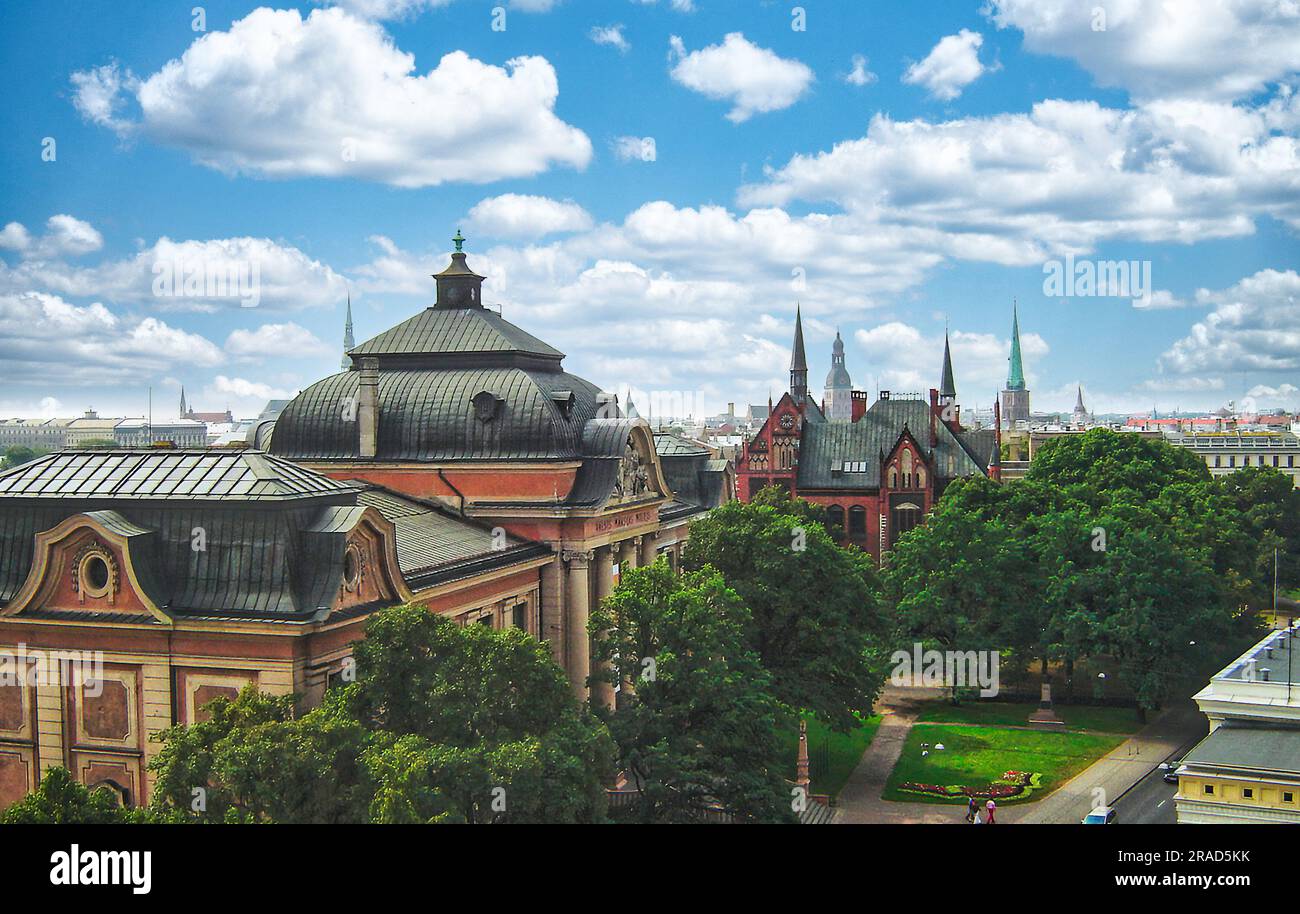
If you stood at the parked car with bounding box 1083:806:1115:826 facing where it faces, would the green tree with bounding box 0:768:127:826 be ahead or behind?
ahead

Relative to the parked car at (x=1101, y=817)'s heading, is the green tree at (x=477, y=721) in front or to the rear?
in front

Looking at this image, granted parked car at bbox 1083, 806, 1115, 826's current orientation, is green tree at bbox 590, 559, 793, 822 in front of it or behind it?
in front
